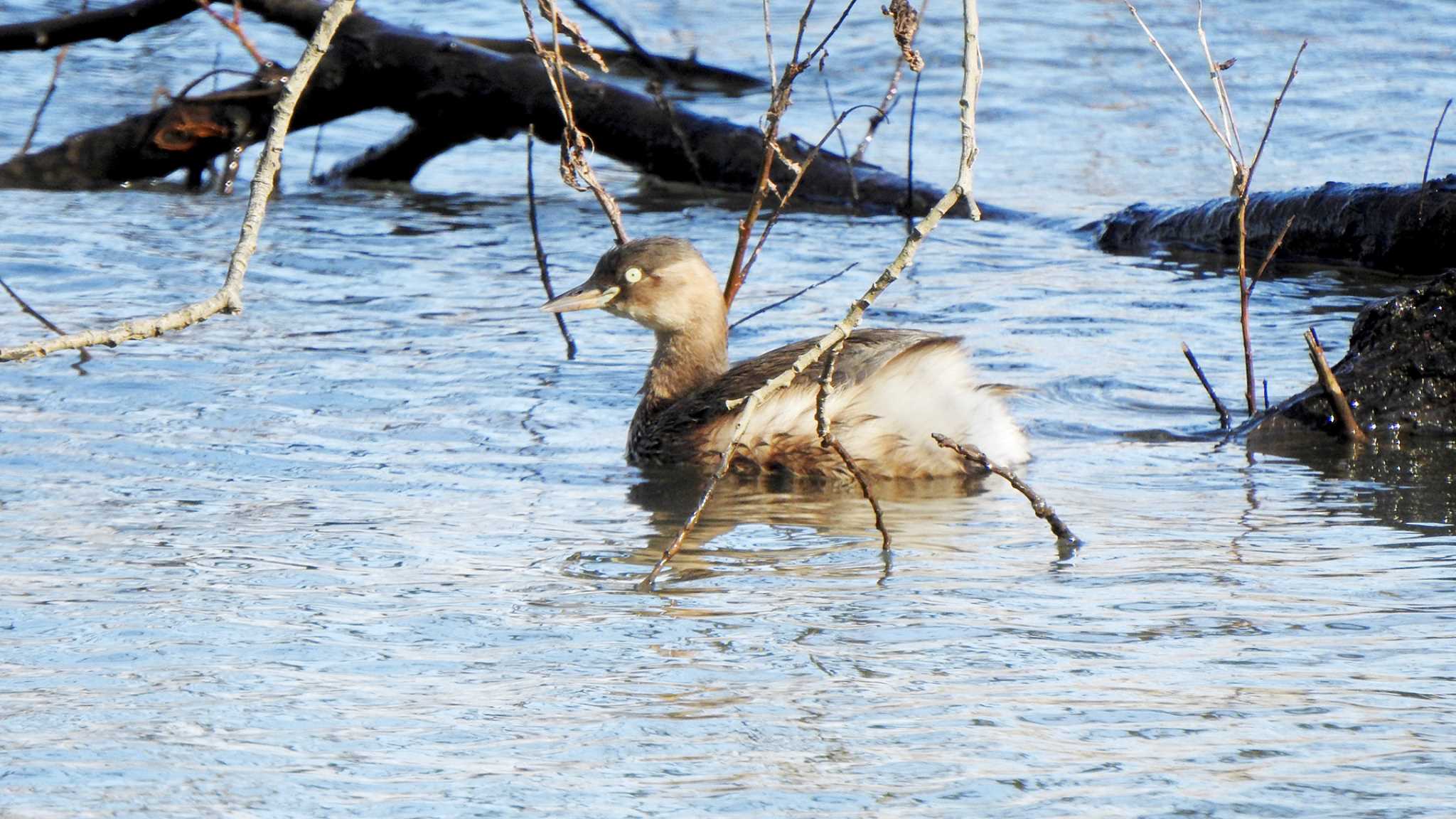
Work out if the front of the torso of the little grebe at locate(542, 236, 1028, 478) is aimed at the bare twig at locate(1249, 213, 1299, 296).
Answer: no

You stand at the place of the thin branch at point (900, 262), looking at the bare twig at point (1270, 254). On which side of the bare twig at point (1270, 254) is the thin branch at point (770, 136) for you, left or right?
left

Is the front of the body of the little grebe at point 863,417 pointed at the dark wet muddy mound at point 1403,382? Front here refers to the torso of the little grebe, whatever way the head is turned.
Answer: no

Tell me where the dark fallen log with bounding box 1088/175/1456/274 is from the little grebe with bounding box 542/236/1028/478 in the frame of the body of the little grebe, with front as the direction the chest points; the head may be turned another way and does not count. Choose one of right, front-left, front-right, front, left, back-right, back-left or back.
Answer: back-right

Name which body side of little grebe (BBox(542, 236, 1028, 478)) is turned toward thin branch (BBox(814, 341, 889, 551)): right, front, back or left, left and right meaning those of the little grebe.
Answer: left

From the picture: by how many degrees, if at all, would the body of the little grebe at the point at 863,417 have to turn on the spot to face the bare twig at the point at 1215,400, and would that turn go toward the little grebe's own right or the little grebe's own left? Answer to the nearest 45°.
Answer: approximately 180°

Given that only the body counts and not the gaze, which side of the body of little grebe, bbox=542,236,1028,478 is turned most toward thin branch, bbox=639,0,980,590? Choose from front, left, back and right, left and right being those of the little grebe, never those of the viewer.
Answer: left

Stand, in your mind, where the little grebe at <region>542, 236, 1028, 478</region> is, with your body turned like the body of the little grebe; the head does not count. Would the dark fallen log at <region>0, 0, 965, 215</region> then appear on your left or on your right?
on your right

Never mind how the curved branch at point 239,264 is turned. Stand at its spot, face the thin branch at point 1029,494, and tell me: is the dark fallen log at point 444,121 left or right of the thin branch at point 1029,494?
left

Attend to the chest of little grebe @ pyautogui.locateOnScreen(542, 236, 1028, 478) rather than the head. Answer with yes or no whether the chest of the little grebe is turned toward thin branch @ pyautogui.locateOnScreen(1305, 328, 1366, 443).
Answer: no

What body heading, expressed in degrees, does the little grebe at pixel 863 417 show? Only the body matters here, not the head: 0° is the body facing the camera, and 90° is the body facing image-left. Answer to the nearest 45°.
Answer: approximately 90°

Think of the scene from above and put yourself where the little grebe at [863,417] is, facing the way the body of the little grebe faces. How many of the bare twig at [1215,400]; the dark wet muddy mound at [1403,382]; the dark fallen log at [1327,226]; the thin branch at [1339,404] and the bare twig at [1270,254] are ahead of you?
0
